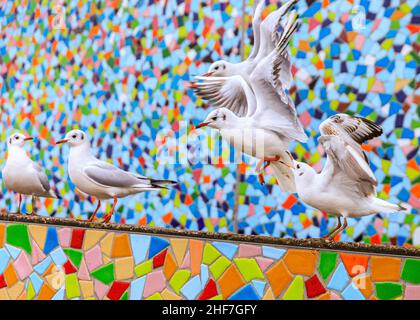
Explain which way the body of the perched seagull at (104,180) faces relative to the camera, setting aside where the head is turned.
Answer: to the viewer's left

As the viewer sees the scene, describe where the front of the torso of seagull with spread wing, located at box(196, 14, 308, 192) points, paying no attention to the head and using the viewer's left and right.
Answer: facing to the left of the viewer

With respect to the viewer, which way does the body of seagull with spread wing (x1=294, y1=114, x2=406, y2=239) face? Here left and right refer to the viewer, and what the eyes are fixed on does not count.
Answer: facing to the left of the viewer

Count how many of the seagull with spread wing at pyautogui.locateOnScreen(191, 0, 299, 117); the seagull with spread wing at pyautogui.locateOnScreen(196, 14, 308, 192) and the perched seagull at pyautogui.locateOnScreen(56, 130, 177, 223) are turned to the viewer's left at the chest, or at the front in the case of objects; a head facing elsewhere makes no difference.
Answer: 3

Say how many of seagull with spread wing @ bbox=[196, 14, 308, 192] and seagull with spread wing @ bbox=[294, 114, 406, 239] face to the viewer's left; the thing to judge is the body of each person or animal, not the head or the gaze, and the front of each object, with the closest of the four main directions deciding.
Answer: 2

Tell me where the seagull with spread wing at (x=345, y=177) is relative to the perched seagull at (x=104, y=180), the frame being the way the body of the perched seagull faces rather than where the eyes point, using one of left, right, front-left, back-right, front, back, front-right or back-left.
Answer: back-left

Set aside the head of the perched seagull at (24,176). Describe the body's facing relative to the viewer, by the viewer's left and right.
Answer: facing the viewer and to the left of the viewer

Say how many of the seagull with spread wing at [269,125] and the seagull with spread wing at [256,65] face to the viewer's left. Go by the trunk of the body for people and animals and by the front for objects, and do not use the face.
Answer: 2

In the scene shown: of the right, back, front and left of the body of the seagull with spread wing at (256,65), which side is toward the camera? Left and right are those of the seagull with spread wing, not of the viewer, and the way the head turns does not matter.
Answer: left

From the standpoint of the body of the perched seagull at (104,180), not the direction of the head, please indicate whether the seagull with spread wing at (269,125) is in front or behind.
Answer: behind
